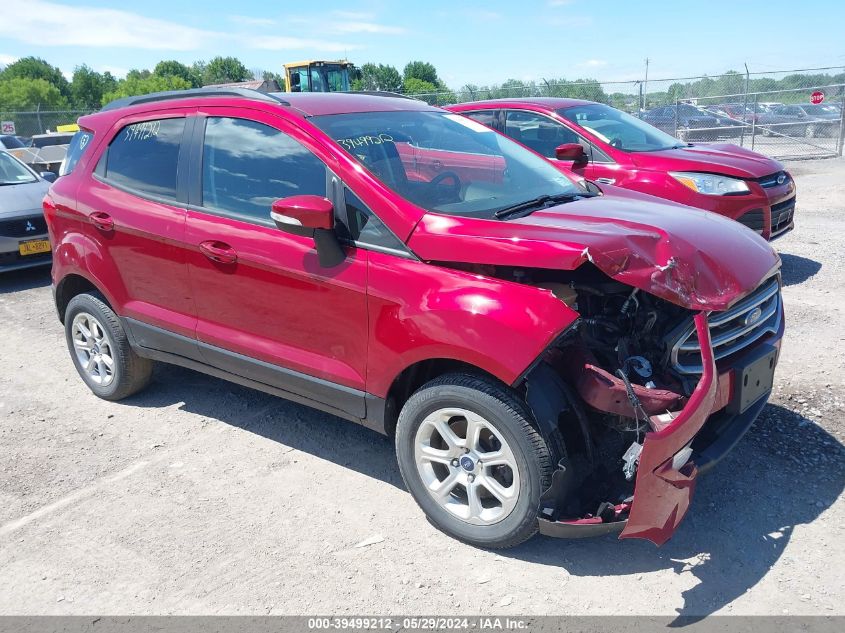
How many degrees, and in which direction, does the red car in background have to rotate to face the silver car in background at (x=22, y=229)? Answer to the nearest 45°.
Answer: approximately 135° to its right

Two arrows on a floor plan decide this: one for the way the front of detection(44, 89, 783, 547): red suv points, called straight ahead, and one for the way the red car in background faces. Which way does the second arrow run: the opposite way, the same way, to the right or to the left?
the same way

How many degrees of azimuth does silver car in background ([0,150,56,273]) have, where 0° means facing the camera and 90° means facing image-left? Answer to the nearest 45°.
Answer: approximately 315°

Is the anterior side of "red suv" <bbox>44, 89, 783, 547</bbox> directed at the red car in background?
no

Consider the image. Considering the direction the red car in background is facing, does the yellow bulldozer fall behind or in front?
behind

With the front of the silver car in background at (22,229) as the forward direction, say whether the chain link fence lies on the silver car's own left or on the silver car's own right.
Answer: on the silver car's own left

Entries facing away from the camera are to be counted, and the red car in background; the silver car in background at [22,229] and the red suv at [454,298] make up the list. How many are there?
0

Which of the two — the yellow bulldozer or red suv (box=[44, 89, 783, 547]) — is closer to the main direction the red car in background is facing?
the red suv

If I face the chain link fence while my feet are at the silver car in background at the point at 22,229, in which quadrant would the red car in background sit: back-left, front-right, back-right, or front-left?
front-right

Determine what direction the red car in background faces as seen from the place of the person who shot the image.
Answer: facing the viewer and to the right of the viewer

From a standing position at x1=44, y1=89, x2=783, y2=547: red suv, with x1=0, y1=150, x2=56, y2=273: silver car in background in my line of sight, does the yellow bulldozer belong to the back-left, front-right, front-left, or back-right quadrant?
front-right

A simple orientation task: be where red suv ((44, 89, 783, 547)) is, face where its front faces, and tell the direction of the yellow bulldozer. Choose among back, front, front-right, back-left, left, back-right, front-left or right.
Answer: back-left

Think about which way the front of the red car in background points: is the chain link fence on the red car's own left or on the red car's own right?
on the red car's own left
